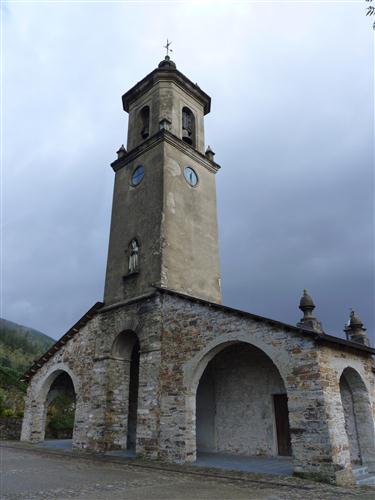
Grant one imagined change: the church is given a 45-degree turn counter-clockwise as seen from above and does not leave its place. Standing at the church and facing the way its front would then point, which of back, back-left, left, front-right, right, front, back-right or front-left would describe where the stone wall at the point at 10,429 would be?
back-right

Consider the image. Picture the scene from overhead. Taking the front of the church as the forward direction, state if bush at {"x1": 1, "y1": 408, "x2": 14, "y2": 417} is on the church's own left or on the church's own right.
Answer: on the church's own right
